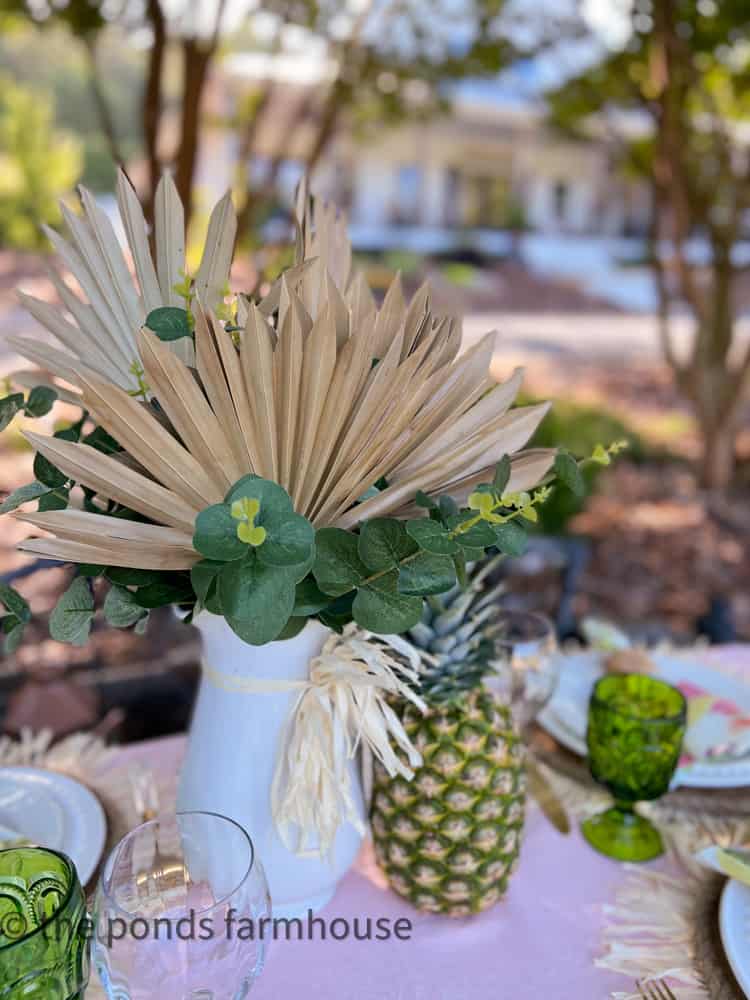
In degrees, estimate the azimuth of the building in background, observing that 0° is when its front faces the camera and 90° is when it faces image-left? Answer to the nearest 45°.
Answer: approximately 0°

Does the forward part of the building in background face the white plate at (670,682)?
yes

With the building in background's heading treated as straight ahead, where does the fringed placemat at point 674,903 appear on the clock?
The fringed placemat is roughly at 12 o'clock from the building in background.

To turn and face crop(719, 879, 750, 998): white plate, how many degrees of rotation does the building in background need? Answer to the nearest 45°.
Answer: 0° — it already faces it

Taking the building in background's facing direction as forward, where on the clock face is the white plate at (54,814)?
The white plate is roughly at 12 o'clock from the building in background.

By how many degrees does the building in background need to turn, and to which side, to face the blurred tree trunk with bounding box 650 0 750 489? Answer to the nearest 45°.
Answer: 0° — it already faces it

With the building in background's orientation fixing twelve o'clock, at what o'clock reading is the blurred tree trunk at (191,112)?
The blurred tree trunk is roughly at 12 o'clock from the building in background.

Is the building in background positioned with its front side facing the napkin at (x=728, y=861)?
yes
